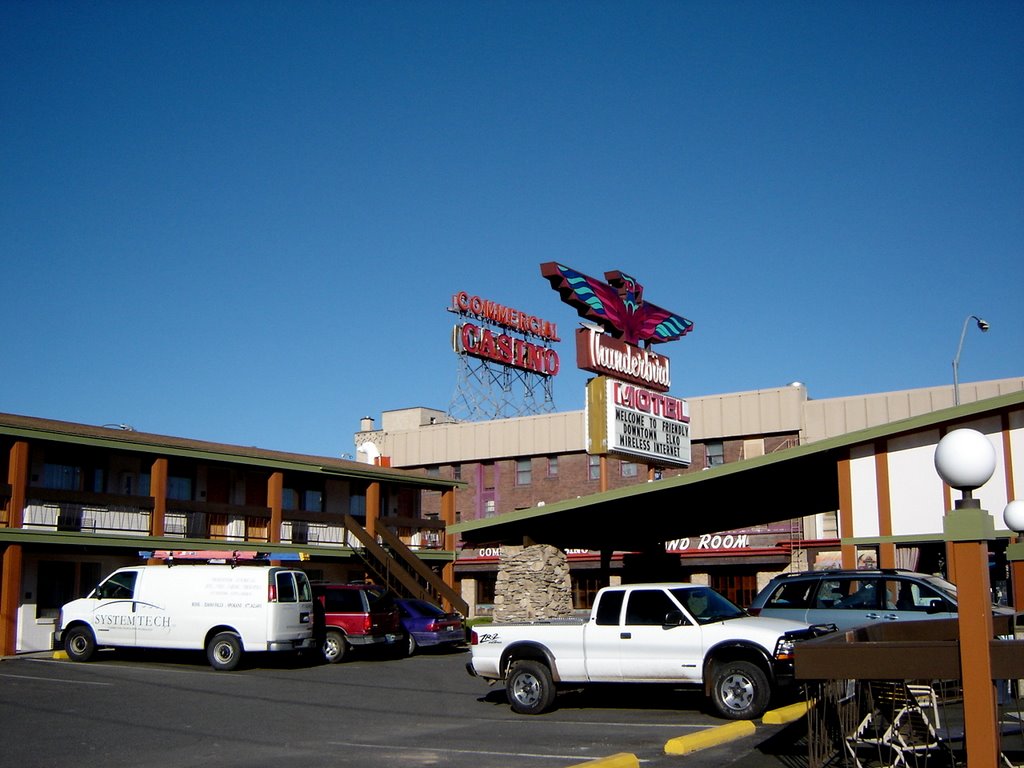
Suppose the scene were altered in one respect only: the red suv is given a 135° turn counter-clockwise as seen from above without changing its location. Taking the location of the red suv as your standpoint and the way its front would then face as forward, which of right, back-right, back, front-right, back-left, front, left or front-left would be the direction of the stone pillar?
left

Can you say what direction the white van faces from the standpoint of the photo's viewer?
facing away from the viewer and to the left of the viewer

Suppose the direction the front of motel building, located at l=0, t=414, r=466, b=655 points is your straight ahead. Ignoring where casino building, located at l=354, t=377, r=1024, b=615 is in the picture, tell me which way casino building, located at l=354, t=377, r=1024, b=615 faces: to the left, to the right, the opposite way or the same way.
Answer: to the right

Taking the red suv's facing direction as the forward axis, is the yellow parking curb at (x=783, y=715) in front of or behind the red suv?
behind

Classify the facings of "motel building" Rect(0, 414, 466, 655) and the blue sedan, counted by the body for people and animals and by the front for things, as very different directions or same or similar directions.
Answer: very different directions

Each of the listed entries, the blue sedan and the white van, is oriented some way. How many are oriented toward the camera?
0

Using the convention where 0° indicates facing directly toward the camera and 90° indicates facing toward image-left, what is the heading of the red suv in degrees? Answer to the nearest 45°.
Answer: approximately 135°

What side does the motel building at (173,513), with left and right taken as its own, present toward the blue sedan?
front

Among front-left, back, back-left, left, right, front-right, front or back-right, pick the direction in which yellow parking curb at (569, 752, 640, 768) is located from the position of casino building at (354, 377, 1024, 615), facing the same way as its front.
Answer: front-left

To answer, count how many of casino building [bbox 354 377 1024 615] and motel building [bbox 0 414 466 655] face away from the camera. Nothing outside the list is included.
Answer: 0
